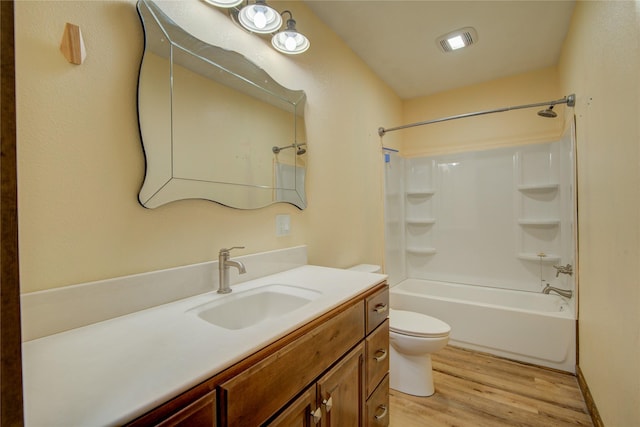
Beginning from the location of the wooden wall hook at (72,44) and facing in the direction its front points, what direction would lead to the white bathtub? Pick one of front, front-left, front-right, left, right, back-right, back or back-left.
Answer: left

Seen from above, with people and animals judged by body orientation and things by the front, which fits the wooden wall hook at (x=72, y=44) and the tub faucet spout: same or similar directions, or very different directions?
very different directions

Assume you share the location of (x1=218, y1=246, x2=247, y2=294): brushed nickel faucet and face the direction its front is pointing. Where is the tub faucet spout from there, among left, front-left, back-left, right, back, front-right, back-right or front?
front-left

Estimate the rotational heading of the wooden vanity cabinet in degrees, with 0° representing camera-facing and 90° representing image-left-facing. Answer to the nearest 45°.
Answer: approximately 315°

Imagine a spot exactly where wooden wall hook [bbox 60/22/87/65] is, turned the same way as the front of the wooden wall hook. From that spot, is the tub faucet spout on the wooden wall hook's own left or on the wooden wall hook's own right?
on the wooden wall hook's own left

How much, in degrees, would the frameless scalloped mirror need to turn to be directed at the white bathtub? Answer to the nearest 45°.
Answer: approximately 45° to its left

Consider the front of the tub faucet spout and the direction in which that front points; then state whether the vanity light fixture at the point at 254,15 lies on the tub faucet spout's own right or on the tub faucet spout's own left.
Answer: on the tub faucet spout's own left

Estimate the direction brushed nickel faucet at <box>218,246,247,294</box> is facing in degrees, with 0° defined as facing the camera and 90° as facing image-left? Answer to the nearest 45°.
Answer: approximately 315°

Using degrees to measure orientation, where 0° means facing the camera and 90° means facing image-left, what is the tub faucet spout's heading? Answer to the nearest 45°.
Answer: approximately 90°
